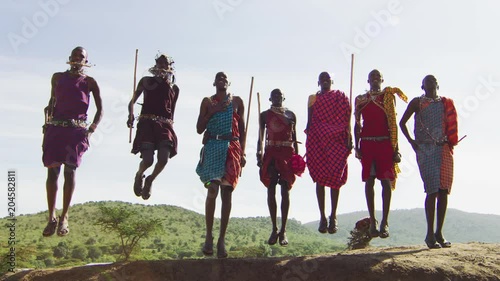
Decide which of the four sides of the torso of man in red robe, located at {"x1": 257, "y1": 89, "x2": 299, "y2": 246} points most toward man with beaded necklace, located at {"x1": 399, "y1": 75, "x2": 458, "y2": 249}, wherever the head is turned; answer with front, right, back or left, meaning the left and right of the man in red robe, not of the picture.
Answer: left

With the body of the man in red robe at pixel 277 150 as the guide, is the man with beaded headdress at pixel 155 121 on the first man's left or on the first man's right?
on the first man's right

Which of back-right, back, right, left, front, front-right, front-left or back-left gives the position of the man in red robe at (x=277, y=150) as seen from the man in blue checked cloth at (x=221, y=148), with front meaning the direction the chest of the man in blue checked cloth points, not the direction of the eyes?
back-left

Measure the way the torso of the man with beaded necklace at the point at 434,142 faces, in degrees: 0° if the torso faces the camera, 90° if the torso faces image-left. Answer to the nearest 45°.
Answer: approximately 0°

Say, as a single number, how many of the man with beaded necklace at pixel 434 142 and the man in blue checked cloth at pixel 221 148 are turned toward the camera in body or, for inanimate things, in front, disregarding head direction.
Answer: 2

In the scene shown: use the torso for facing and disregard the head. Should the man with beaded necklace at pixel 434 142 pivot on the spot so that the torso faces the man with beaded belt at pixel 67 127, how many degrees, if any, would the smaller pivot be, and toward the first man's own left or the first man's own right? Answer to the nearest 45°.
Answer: approximately 45° to the first man's own right

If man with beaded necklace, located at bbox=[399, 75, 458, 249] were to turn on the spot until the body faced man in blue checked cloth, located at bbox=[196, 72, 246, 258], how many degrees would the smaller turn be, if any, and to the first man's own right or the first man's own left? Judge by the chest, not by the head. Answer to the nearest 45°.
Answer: approximately 45° to the first man's own right

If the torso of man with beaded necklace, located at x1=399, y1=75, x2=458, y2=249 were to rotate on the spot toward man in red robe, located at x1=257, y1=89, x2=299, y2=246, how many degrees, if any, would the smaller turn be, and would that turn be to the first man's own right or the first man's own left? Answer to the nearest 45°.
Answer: approximately 90° to the first man's own right

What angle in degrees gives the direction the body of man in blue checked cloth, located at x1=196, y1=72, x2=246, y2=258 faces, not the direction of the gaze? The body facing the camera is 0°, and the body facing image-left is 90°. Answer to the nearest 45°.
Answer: approximately 0°
